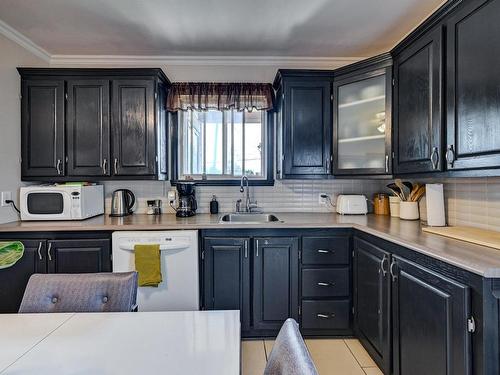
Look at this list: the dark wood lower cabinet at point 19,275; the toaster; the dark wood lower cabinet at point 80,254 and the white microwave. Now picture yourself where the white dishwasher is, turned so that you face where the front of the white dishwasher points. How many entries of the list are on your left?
1

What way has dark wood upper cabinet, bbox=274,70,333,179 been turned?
toward the camera

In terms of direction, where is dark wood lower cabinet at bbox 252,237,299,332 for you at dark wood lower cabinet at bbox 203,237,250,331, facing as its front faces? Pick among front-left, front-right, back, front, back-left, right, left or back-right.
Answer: left

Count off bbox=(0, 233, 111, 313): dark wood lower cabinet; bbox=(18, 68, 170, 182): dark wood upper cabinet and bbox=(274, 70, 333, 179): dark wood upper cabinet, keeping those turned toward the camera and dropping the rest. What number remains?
3

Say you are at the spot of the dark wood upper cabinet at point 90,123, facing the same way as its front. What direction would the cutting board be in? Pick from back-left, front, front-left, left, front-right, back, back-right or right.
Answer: front-left

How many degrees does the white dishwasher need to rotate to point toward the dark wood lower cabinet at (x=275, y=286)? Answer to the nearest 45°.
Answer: approximately 90° to its left

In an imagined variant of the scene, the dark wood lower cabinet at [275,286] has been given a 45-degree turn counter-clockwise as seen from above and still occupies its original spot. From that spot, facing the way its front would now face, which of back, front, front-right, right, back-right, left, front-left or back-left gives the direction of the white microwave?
back-right

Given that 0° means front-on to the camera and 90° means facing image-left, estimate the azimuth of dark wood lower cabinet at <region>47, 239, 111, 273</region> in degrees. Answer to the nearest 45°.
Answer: approximately 0°

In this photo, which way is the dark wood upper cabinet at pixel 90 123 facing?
toward the camera

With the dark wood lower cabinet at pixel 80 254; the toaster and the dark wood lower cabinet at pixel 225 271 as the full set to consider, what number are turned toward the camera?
3
